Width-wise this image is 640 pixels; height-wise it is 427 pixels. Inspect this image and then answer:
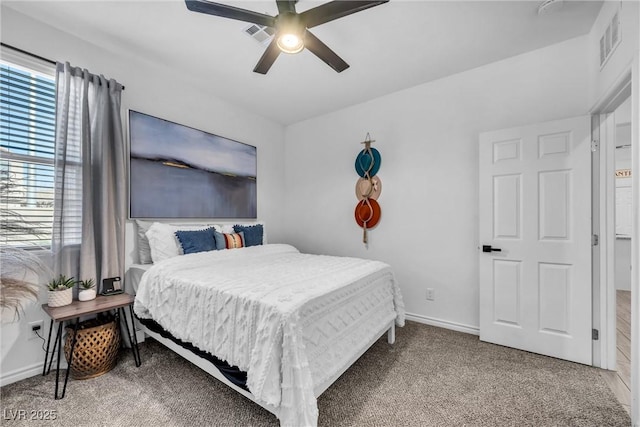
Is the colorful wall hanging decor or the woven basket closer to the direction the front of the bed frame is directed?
the colorful wall hanging decor

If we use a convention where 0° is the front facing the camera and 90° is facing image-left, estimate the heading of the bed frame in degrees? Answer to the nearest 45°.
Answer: approximately 315°

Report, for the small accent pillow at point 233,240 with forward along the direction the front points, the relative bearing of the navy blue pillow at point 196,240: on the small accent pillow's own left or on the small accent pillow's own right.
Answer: on the small accent pillow's own right

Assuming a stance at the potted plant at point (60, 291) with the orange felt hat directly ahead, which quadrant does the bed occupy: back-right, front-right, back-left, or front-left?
front-right

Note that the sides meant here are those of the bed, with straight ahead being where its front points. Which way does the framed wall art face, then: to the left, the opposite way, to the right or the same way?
the same way

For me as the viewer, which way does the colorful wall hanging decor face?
facing the viewer and to the left of the viewer

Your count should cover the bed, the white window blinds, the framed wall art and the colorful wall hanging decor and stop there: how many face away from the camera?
0

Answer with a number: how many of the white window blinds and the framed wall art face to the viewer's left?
0

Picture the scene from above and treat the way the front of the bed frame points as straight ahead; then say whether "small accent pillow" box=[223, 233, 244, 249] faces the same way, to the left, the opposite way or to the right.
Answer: the same way

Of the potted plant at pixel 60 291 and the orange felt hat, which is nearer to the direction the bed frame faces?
the orange felt hat

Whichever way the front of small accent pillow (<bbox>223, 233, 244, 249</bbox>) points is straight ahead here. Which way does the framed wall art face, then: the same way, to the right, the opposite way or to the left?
the same way

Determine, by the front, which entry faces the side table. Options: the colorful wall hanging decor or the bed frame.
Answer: the colorful wall hanging decor

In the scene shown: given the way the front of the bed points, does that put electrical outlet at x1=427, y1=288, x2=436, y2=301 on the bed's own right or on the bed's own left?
on the bed's own left

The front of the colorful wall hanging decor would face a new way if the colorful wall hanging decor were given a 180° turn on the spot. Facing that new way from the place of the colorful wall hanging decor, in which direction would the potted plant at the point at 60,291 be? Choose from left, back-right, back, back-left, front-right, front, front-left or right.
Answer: back

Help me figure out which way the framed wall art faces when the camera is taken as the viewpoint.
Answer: facing the viewer and to the right of the viewer
